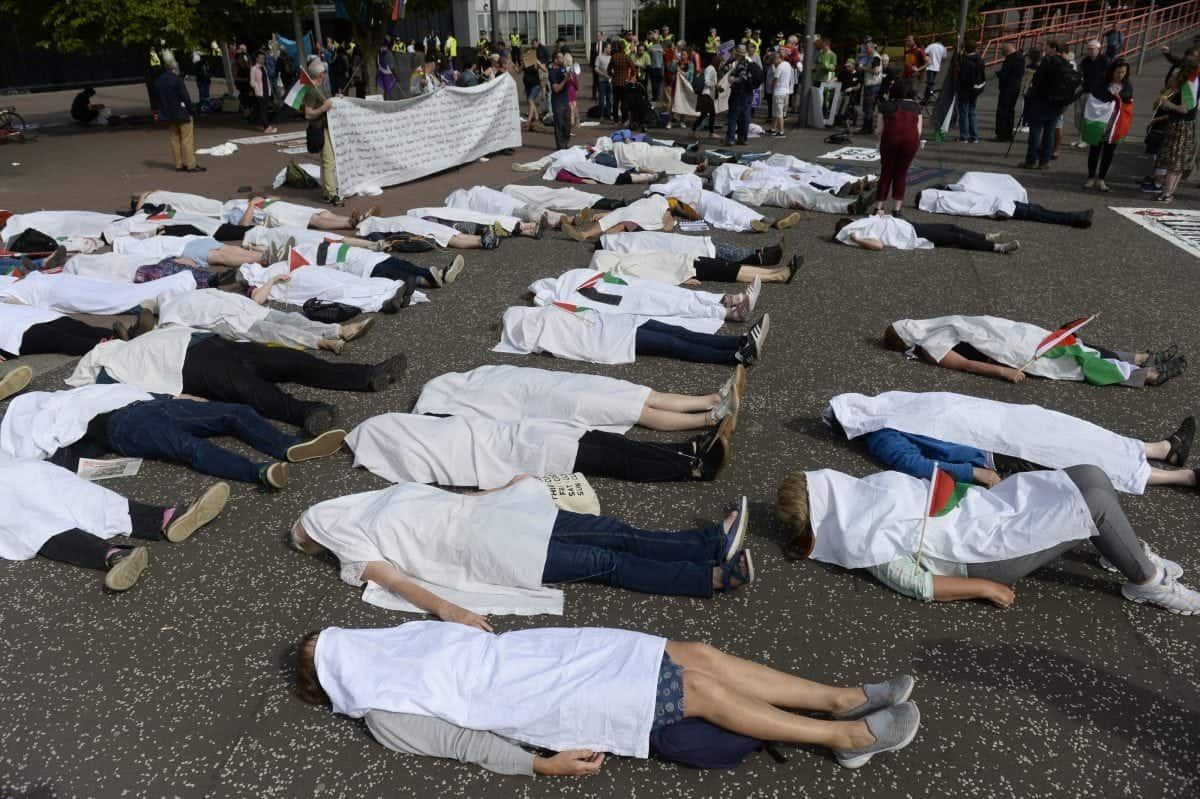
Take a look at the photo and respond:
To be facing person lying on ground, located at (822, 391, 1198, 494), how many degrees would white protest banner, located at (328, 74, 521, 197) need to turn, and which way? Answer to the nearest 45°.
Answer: approximately 45° to its right

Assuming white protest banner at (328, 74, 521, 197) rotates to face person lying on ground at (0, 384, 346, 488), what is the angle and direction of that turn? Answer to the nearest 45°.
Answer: approximately 45° to its right

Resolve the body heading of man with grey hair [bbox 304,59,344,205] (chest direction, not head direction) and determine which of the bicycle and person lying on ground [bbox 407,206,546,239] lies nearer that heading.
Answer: the person lying on ground

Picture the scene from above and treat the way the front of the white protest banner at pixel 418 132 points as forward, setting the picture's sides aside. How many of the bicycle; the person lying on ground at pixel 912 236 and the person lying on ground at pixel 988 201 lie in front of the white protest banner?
2

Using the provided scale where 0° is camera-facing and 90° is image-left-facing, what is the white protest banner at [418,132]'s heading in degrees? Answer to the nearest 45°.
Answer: approximately 315°

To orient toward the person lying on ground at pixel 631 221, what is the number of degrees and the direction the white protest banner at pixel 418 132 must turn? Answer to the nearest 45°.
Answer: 0° — it already faces them
